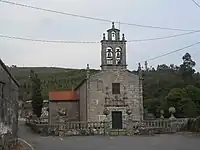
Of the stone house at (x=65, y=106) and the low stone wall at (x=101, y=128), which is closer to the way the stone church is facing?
the low stone wall

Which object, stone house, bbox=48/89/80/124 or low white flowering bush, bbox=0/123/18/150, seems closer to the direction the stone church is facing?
the low white flowering bush

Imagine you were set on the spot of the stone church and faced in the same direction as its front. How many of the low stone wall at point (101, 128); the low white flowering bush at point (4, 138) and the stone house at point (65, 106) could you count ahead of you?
2

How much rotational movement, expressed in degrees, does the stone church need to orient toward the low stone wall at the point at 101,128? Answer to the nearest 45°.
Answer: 0° — it already faces it

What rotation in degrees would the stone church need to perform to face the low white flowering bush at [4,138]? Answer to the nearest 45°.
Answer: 0° — it already faces it

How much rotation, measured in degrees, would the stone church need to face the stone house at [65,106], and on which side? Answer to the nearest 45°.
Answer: approximately 135° to its right

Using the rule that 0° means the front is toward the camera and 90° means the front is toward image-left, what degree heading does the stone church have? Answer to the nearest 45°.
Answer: approximately 0°
